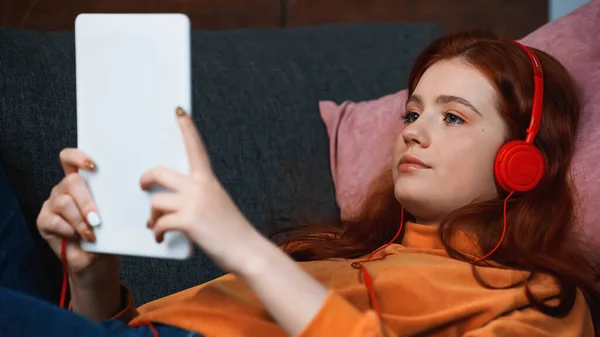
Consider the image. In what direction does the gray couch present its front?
toward the camera
